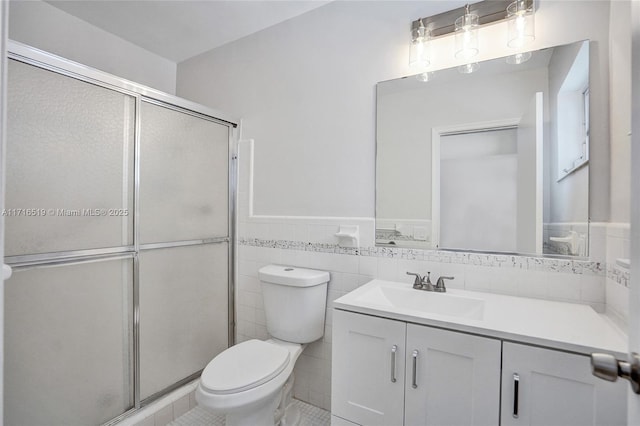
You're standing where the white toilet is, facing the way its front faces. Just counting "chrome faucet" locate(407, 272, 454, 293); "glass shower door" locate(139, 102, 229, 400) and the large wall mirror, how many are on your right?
1

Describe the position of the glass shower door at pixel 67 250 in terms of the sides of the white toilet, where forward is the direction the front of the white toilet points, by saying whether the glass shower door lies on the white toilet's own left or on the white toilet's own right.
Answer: on the white toilet's own right

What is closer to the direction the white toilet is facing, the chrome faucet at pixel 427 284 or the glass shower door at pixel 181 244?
the glass shower door

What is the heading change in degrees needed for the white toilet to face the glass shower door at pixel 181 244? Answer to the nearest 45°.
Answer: approximately 90° to its right

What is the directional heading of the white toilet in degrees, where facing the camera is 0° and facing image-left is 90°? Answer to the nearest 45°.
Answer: approximately 45°

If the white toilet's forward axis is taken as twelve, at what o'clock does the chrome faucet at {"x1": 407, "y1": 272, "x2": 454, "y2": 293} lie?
The chrome faucet is roughly at 8 o'clock from the white toilet.

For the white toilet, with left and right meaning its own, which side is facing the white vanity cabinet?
left

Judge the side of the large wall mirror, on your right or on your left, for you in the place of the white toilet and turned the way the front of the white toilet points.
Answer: on your left

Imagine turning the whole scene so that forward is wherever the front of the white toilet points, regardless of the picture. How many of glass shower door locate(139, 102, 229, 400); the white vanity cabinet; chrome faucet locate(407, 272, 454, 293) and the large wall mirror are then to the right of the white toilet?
1
